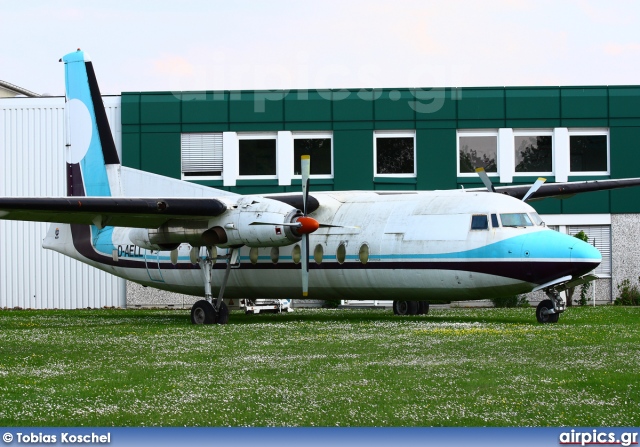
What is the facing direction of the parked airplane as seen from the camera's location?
facing the viewer and to the right of the viewer
